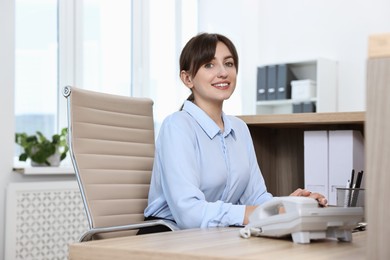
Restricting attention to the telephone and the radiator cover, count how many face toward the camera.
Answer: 1

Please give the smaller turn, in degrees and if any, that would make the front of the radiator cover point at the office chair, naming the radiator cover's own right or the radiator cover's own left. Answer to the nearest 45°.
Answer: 0° — it already faces it

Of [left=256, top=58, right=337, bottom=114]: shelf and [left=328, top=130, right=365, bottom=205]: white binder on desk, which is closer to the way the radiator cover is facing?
the white binder on desk

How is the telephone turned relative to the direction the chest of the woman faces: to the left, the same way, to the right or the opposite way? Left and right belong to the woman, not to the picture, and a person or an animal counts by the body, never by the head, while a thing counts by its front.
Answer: the opposite way
